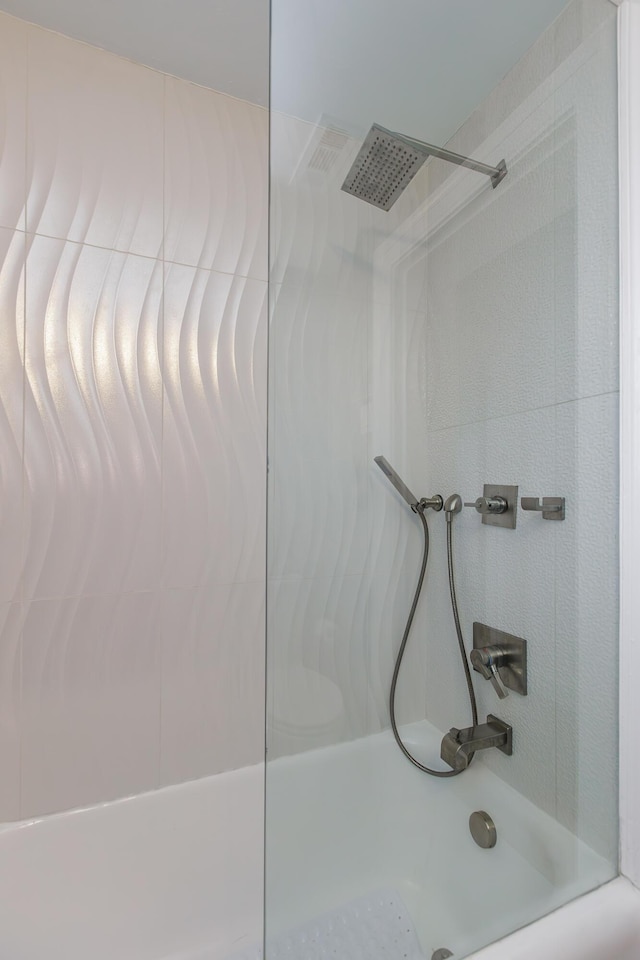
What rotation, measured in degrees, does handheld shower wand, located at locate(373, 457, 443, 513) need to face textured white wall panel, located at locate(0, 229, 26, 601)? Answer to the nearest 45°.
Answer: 0° — it already faces it

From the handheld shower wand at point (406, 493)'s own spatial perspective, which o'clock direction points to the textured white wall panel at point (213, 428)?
The textured white wall panel is roughly at 1 o'clock from the handheld shower wand.

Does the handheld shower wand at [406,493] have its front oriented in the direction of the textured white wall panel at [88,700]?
yes

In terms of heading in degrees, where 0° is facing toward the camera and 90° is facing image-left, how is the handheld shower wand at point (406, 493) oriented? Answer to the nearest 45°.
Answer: approximately 90°
